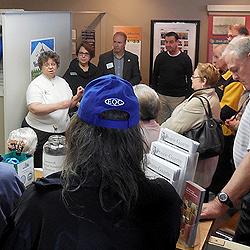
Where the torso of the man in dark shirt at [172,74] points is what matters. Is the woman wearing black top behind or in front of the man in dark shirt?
in front

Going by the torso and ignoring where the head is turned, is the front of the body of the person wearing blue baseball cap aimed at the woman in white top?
yes

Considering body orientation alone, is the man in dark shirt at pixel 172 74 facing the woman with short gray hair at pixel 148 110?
yes

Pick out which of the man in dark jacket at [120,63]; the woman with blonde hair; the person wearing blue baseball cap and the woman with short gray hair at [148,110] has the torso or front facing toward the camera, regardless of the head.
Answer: the man in dark jacket

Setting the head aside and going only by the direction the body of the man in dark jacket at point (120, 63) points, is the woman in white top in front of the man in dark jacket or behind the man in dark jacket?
in front

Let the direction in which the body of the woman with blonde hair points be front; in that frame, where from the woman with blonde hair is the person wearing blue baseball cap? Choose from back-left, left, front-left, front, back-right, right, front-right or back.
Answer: left

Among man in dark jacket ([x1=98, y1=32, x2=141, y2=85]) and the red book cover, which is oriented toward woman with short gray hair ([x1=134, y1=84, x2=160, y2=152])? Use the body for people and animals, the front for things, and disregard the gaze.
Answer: the man in dark jacket

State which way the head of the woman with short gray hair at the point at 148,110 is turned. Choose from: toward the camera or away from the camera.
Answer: away from the camera

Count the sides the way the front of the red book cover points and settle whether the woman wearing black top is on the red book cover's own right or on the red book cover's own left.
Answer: on the red book cover's own right

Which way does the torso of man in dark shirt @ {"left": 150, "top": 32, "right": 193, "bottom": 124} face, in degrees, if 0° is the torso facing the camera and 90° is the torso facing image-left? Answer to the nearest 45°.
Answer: approximately 0°

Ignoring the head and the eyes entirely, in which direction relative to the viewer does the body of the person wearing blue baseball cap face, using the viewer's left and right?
facing away from the viewer

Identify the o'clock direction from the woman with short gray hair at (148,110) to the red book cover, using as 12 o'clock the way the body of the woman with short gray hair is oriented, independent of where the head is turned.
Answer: The red book cover is roughly at 7 o'clock from the woman with short gray hair.

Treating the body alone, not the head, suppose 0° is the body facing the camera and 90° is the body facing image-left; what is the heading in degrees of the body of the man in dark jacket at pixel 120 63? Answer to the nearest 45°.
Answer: approximately 0°

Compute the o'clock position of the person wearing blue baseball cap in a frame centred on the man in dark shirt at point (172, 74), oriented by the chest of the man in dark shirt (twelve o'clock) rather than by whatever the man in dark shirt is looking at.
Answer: The person wearing blue baseball cap is roughly at 12 o'clock from the man in dark shirt.

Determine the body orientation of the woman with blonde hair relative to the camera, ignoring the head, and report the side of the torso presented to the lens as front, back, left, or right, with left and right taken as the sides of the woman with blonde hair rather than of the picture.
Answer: left
